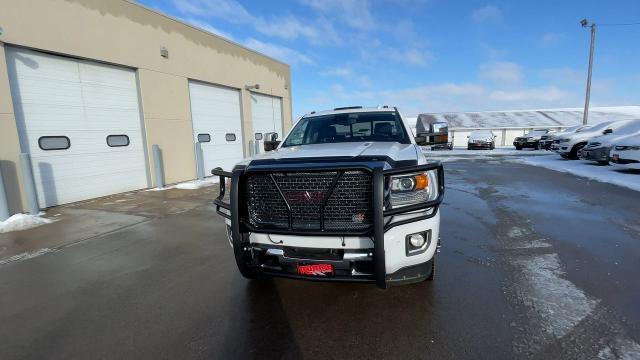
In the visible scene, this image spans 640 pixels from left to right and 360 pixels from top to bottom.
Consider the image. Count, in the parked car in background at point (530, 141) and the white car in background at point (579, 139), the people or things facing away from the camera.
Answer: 0

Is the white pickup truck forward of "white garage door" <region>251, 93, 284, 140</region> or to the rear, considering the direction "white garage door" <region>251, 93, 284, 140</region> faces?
forward

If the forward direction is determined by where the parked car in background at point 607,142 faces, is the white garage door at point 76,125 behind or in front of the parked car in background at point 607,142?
in front

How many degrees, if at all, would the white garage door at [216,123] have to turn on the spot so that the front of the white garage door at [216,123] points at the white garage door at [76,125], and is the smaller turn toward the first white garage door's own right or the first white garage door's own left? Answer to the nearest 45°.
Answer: approximately 90° to the first white garage door's own right

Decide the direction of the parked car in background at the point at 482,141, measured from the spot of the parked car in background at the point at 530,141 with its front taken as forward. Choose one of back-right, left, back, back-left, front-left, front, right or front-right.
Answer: front-right

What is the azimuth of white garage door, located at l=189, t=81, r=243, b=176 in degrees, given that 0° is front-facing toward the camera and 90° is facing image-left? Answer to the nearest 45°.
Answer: approximately 315°

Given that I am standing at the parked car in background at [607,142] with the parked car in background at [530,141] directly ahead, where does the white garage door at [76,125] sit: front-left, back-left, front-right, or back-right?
back-left

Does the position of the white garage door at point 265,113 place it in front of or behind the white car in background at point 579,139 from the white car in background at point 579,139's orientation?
in front

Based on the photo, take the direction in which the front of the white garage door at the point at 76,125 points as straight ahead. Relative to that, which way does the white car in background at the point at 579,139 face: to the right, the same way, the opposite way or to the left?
the opposite way

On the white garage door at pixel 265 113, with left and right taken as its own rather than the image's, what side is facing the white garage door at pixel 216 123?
right

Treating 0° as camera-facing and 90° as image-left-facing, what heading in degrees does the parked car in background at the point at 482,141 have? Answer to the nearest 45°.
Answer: approximately 0°
